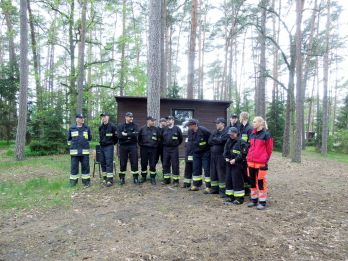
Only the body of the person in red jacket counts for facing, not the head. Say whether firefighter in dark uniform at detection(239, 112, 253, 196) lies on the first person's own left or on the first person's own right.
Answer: on the first person's own right

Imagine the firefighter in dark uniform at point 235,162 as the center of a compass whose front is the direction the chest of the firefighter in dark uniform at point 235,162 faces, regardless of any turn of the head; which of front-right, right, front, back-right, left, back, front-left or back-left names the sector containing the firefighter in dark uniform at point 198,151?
right

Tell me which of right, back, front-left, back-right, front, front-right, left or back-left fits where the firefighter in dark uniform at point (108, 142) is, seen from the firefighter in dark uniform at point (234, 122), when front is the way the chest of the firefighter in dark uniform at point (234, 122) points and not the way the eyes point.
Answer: front-right

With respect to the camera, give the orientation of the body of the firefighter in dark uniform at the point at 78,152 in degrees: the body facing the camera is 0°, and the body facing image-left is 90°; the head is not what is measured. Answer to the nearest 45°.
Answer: approximately 0°

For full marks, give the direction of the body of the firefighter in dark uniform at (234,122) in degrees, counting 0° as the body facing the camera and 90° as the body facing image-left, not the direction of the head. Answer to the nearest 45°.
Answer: approximately 45°

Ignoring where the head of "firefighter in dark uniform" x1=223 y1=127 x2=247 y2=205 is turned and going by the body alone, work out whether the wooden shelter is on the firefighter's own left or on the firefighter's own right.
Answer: on the firefighter's own right

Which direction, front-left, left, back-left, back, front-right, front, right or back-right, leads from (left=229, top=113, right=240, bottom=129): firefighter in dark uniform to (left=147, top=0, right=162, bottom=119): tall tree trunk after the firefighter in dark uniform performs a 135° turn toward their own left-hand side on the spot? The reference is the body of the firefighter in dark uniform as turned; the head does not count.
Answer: back-left

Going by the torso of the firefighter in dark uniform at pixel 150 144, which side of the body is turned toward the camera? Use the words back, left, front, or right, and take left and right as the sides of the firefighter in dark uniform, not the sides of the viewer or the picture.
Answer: front

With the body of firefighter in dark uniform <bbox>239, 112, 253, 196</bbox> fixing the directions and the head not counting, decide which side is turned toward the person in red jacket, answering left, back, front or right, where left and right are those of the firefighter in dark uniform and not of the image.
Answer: left

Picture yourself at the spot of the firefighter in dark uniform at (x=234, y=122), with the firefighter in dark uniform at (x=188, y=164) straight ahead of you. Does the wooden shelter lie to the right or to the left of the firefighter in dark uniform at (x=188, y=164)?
right

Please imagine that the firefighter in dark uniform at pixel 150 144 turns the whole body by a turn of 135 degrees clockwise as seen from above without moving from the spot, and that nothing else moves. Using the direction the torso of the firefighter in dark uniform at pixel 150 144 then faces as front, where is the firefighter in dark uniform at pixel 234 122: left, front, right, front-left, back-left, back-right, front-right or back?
back

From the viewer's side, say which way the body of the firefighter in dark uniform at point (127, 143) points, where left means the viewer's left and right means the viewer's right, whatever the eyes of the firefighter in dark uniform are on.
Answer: facing the viewer

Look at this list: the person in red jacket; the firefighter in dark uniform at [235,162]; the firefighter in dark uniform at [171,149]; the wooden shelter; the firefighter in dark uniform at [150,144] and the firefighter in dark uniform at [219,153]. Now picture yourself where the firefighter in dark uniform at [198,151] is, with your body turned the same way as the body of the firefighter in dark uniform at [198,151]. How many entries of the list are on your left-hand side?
3

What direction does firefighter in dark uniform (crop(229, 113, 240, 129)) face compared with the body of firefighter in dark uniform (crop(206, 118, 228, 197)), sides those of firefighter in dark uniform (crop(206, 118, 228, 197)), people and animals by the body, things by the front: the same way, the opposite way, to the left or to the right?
the same way
